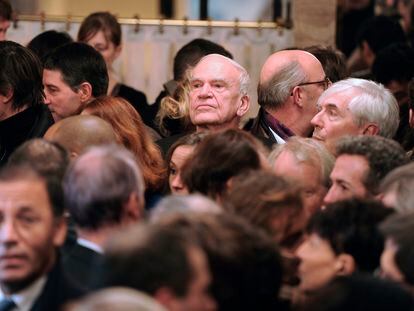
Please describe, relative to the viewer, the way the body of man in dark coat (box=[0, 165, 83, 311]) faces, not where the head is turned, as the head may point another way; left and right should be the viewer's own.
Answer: facing the viewer and to the left of the viewer

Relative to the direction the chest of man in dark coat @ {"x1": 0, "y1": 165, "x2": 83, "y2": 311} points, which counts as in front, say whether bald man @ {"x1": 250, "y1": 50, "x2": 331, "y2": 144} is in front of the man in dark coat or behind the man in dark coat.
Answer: behind

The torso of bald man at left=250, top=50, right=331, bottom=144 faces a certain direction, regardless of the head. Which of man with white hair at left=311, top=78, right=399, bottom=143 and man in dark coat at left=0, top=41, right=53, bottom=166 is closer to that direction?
the man with white hair
